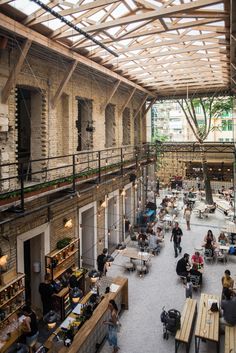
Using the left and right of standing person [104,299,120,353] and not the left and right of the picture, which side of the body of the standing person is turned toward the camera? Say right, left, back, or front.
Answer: left

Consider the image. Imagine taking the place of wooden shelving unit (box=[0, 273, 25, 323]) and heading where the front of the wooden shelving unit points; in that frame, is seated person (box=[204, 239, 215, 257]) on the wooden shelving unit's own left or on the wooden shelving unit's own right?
on the wooden shelving unit's own left

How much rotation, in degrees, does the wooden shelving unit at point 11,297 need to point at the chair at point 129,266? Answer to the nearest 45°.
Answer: approximately 90° to its left

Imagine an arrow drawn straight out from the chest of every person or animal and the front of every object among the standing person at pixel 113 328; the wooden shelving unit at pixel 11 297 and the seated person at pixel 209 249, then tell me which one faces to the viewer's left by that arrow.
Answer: the standing person

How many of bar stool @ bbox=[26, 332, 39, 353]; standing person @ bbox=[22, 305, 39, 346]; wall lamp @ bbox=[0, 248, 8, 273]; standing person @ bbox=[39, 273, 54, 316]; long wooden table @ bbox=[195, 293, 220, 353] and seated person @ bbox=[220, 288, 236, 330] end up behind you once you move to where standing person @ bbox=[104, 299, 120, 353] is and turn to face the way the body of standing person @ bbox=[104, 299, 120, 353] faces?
2

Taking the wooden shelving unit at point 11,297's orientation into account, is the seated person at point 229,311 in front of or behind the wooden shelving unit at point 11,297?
in front
